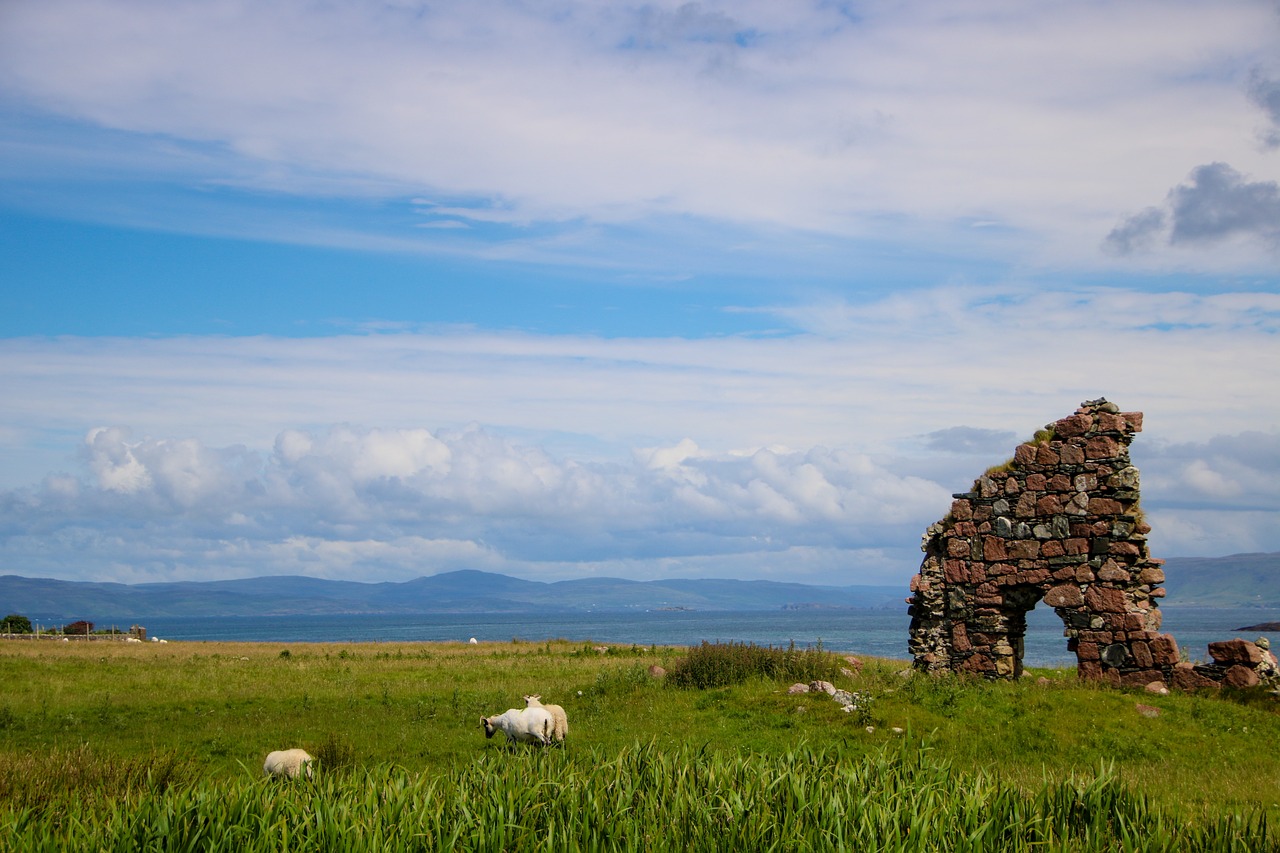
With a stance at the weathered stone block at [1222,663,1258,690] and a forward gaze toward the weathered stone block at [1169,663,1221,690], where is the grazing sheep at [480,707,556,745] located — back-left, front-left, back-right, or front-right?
front-left

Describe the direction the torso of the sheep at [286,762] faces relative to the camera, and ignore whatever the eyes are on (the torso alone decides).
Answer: to the viewer's right

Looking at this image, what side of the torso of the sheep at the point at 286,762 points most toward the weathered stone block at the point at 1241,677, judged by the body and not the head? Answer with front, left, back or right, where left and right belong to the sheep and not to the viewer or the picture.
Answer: front

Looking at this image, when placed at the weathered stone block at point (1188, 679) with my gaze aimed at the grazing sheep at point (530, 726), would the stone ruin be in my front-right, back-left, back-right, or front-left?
front-right

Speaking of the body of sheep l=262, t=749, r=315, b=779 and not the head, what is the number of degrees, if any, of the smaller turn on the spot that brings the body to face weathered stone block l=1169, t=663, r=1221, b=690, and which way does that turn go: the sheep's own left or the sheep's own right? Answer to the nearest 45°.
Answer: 0° — it already faces it
